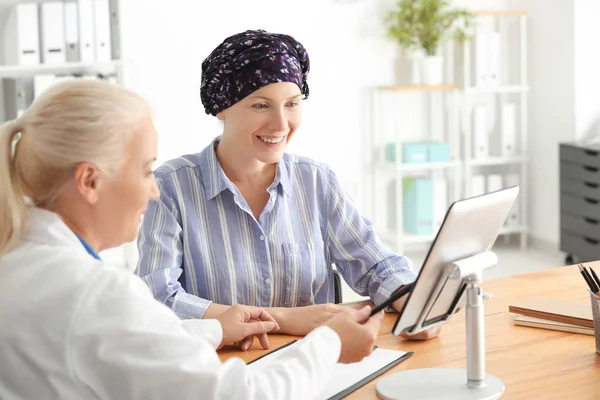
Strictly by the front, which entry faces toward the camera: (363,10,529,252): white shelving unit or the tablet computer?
the white shelving unit

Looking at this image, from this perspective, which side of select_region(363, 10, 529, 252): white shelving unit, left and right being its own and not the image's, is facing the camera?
front

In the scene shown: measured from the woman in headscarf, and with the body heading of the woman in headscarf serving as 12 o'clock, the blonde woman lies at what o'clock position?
The blonde woman is roughly at 2 o'clock from the woman in headscarf.

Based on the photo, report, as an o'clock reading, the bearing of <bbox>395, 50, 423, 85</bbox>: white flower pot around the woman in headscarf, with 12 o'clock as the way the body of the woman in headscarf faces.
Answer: The white flower pot is roughly at 8 o'clock from the woman in headscarf.

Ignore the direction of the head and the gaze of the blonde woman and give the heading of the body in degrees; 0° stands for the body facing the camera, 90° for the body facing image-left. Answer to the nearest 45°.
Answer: approximately 225°

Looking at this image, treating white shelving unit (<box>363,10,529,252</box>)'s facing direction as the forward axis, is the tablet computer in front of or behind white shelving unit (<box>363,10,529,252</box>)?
in front

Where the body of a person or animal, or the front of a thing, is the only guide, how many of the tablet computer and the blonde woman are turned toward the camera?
0

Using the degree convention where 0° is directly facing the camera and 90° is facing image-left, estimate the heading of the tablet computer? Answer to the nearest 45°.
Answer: approximately 135°

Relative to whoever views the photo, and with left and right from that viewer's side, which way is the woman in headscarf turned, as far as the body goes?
facing the viewer and to the right of the viewer

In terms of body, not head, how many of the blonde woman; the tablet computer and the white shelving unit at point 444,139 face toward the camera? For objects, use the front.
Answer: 1

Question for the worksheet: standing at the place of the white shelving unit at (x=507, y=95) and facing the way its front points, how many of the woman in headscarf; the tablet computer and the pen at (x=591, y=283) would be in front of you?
3

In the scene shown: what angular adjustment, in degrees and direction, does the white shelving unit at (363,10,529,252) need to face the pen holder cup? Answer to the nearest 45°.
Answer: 0° — it already faces it

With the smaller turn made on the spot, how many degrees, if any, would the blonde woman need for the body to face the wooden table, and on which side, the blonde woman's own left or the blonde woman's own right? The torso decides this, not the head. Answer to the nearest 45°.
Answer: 0° — they already face it

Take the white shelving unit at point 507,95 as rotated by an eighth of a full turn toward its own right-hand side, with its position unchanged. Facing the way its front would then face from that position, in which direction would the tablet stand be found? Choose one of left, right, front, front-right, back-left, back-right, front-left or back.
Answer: front-left
